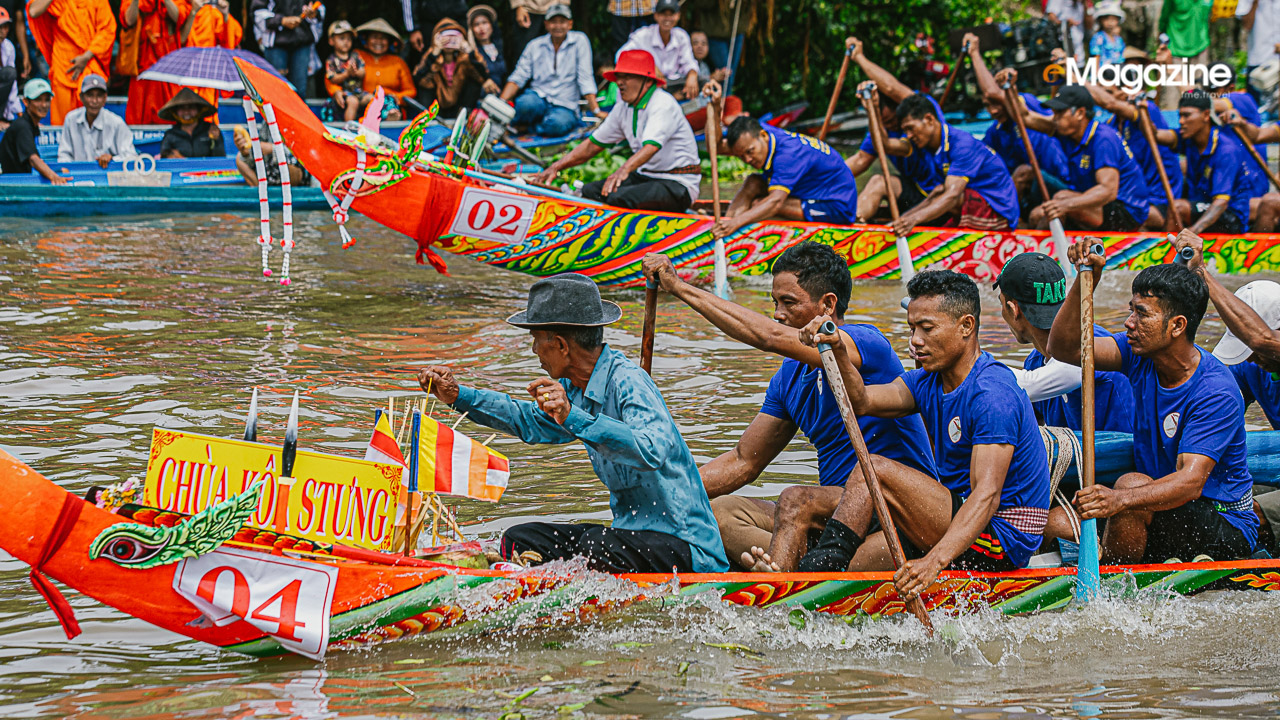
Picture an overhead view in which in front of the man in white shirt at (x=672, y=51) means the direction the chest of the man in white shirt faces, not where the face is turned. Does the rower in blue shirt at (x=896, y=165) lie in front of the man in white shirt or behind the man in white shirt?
in front

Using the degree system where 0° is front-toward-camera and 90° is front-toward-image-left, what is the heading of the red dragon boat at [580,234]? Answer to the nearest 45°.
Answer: approximately 90°

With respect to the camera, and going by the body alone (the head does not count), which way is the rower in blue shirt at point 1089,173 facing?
to the viewer's left

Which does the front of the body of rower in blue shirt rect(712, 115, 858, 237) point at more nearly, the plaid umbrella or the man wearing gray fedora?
the plaid umbrella

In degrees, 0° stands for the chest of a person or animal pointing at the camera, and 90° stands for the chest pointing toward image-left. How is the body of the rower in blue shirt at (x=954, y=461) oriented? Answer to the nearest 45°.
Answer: approximately 45°

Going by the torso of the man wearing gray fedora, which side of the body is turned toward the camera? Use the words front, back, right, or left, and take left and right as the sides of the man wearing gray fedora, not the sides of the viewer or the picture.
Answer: left

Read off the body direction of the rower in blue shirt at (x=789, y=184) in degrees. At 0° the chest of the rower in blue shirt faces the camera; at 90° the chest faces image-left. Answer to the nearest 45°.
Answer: approximately 90°

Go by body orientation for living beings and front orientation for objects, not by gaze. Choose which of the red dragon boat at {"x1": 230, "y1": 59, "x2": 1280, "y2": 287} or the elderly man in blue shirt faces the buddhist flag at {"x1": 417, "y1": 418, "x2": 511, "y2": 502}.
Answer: the elderly man in blue shirt

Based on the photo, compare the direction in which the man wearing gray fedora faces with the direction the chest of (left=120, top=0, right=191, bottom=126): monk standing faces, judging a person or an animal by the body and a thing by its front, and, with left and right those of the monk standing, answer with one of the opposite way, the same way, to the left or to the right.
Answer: to the right

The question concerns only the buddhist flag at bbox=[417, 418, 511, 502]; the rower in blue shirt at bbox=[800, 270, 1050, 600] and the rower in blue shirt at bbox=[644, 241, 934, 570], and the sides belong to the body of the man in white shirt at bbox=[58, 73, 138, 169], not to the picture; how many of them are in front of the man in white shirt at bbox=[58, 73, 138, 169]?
3

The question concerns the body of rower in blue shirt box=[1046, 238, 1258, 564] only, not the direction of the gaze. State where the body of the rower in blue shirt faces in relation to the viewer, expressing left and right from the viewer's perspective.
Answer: facing the viewer and to the left of the viewer

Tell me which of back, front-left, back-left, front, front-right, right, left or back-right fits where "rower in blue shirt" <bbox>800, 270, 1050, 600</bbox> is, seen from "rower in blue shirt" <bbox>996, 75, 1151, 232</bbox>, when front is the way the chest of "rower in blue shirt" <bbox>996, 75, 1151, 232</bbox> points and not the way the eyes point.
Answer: left

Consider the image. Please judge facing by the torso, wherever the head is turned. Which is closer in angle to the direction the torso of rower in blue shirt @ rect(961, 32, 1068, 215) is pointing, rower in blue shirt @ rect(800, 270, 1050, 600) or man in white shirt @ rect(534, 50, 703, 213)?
the man in white shirt

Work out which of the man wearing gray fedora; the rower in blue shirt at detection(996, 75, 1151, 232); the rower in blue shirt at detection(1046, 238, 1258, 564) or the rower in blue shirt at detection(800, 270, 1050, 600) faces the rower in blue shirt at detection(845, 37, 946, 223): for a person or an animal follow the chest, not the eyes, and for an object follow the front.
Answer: the rower in blue shirt at detection(996, 75, 1151, 232)
